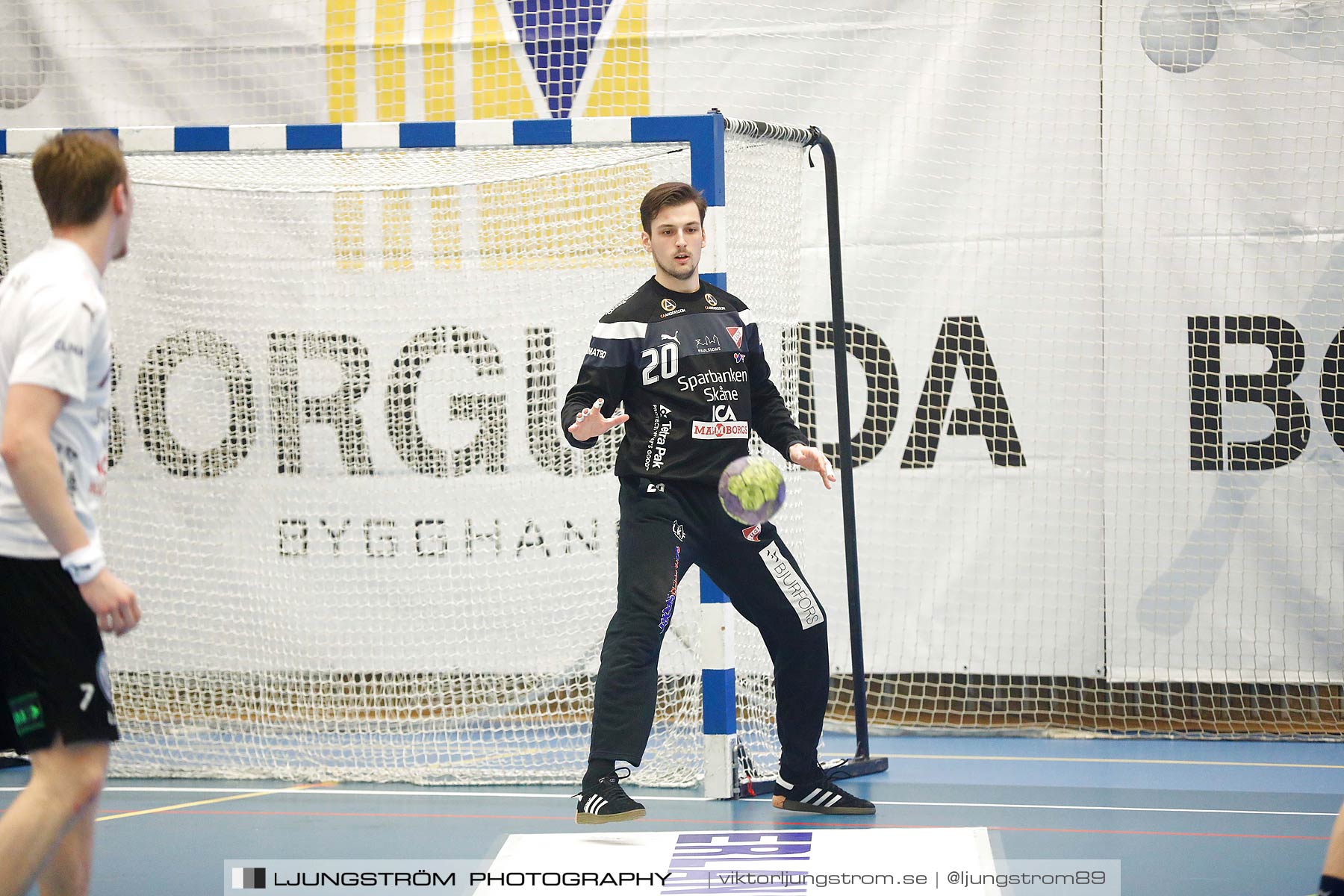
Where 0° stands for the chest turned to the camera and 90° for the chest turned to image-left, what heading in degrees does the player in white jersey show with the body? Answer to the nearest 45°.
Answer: approximately 270°

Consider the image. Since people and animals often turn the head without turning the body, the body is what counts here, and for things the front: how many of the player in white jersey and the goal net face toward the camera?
1

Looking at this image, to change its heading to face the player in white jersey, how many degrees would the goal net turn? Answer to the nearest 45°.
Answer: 0° — it already faces them

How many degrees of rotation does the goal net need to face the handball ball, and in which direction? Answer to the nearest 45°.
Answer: approximately 45° to its left

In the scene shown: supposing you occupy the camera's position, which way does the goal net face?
facing the viewer

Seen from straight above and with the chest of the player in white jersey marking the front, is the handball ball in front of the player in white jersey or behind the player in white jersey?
in front

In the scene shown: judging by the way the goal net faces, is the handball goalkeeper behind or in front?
in front

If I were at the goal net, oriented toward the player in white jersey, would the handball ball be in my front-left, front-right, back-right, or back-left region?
front-left

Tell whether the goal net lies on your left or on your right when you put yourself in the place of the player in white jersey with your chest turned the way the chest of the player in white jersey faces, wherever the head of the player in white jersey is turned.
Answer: on your left

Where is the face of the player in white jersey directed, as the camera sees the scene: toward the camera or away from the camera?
away from the camera
